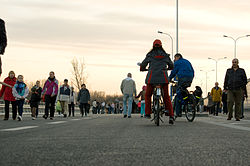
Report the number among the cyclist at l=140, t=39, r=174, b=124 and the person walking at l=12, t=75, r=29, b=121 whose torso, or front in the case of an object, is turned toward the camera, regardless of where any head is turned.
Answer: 1

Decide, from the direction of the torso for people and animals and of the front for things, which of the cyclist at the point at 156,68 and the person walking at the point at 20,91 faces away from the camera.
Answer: the cyclist

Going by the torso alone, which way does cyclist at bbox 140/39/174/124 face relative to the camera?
away from the camera

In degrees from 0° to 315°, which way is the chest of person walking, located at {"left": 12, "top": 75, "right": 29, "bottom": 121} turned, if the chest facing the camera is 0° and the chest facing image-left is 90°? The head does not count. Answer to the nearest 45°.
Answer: approximately 0°

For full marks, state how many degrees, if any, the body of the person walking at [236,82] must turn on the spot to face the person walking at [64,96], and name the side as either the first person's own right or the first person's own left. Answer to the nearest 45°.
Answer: approximately 135° to the first person's own right
